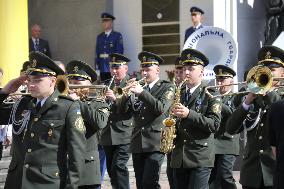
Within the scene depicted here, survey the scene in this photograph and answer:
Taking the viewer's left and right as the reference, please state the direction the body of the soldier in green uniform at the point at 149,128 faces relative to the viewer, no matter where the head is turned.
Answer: facing the viewer and to the left of the viewer

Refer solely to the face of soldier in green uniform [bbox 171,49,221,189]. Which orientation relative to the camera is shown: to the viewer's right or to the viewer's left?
to the viewer's left

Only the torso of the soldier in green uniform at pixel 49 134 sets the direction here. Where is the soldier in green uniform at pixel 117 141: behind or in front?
behind

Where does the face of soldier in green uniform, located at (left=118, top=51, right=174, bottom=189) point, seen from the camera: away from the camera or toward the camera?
toward the camera

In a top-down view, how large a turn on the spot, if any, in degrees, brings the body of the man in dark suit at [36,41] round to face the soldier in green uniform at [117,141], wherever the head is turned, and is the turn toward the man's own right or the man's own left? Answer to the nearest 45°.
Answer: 0° — they already face them

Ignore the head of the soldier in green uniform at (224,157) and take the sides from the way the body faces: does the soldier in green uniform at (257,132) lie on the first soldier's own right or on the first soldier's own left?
on the first soldier's own left

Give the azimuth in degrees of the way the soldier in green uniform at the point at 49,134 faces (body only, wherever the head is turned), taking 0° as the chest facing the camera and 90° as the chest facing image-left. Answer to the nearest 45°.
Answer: approximately 45°

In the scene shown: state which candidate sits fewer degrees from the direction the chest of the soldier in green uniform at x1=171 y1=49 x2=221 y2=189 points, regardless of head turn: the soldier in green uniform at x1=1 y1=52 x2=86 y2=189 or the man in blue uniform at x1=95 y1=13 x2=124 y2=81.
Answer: the soldier in green uniform

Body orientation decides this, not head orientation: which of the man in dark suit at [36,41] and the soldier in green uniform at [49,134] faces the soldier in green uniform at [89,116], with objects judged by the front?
the man in dark suit

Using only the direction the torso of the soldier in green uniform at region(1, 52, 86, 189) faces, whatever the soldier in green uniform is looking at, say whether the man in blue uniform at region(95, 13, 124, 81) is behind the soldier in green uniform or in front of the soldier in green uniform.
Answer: behind

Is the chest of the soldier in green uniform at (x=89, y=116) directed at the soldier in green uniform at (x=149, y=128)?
no

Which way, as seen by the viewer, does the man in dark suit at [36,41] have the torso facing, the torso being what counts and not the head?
toward the camera

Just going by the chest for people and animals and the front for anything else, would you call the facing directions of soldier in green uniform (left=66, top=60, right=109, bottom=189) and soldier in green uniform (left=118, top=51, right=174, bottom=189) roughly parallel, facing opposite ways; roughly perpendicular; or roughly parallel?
roughly parallel
